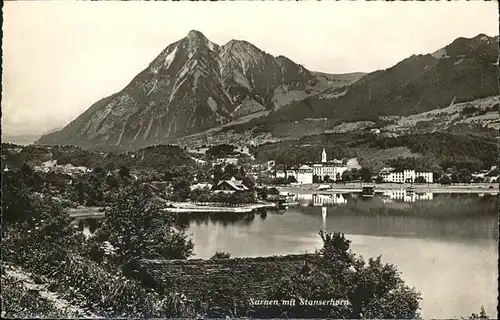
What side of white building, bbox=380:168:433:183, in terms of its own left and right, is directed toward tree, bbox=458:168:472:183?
left

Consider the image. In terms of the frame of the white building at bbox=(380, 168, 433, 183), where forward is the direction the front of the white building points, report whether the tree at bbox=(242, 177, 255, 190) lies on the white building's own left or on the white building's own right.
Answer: on the white building's own right

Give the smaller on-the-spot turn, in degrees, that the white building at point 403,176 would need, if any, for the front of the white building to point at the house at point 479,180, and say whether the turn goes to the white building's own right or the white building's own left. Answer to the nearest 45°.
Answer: approximately 90° to the white building's own left

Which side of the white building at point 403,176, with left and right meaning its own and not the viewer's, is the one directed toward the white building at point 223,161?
right

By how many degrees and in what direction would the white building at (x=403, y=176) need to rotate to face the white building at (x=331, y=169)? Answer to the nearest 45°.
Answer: approximately 90° to its right

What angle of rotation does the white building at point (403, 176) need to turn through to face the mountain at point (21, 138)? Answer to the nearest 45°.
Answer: approximately 90° to its right

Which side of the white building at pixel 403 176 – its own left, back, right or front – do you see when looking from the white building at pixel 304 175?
right

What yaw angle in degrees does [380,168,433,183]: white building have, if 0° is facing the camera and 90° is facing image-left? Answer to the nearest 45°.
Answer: approximately 0°
